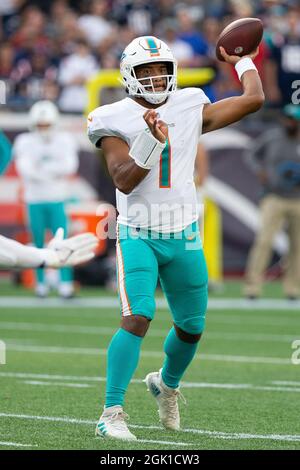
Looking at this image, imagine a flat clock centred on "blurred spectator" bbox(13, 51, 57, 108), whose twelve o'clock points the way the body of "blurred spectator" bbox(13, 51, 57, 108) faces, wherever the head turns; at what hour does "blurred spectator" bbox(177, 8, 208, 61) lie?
"blurred spectator" bbox(177, 8, 208, 61) is roughly at 9 o'clock from "blurred spectator" bbox(13, 51, 57, 108).

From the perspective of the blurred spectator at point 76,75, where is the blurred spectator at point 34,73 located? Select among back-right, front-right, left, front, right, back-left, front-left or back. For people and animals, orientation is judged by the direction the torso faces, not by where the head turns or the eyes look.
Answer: right

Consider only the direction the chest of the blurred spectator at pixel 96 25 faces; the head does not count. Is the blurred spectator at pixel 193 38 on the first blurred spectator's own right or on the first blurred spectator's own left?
on the first blurred spectator's own left

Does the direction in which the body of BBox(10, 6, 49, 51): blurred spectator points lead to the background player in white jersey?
yes

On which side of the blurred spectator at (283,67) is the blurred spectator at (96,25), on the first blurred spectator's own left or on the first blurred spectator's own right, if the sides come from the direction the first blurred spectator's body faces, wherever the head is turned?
on the first blurred spectator's own right

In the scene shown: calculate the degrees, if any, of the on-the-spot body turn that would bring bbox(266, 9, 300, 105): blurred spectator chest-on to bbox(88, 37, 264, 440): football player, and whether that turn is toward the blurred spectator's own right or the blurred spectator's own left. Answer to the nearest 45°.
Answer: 0° — they already face them

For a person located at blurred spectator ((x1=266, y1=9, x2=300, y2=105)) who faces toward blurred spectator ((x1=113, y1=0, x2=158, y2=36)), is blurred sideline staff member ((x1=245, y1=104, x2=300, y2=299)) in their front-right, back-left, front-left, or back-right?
back-left

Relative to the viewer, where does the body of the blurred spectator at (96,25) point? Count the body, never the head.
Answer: toward the camera

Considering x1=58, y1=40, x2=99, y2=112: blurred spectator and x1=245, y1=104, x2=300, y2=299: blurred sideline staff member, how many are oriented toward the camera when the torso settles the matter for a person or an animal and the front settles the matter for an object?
2

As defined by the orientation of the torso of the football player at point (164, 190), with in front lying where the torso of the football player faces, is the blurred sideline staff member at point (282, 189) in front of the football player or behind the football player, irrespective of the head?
behind

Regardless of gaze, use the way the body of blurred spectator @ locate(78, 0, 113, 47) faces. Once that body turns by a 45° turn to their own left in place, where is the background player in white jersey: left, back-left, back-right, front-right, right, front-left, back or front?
front-right

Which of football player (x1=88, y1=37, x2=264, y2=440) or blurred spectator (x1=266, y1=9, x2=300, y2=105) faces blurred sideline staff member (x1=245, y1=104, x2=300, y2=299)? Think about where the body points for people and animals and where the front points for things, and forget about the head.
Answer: blurred spectator (x1=266, y1=9, x2=300, y2=105)

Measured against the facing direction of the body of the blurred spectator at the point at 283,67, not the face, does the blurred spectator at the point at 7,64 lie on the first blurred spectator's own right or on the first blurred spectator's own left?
on the first blurred spectator's own right

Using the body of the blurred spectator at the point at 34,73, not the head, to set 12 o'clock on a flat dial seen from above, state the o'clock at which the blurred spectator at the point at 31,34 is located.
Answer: the blurred spectator at the point at 31,34 is roughly at 6 o'clock from the blurred spectator at the point at 34,73.

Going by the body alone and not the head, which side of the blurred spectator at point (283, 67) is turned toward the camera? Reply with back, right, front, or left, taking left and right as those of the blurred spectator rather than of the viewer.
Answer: front
